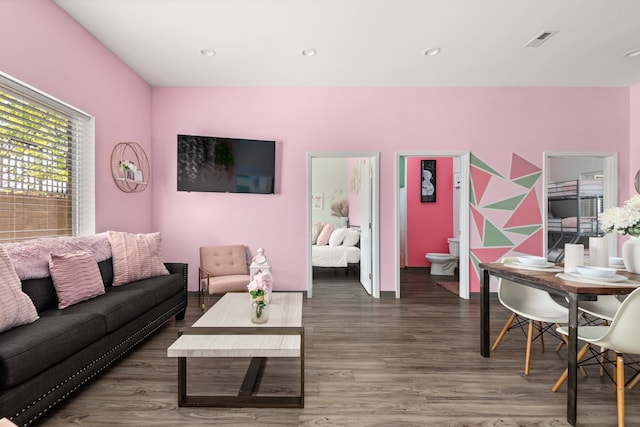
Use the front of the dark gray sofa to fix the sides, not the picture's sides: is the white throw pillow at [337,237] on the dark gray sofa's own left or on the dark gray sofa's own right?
on the dark gray sofa's own left

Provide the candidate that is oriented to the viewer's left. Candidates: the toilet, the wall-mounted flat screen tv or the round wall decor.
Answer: the toilet

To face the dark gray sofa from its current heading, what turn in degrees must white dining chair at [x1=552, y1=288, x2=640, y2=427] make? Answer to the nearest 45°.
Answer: approximately 90° to its left

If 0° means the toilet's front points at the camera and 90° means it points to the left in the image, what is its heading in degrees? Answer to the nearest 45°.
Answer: approximately 90°

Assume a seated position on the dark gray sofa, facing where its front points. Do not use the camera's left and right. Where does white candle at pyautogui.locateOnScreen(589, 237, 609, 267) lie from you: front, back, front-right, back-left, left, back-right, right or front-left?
front

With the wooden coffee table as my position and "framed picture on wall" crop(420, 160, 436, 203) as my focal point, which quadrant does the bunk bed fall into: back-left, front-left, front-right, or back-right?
front-right

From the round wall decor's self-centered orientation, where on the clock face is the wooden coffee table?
The wooden coffee table is roughly at 1 o'clock from the round wall decor.

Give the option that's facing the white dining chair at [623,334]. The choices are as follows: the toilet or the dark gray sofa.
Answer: the dark gray sofa

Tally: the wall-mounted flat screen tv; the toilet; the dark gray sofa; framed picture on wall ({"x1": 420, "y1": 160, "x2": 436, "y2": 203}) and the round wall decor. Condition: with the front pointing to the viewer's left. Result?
1

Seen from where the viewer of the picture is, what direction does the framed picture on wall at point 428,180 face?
facing the viewer

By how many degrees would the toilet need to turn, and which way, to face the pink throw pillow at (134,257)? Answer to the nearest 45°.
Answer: approximately 45° to its left

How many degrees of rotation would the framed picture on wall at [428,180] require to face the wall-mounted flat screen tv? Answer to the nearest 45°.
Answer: approximately 45° to its right

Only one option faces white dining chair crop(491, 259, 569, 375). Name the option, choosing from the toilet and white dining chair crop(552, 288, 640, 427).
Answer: white dining chair crop(552, 288, 640, 427)

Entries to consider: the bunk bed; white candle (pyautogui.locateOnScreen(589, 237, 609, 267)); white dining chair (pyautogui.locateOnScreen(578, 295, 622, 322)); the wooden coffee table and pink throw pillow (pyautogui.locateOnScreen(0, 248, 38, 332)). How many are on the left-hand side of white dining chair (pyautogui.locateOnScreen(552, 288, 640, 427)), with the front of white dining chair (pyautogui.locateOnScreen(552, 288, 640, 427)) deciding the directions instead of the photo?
2

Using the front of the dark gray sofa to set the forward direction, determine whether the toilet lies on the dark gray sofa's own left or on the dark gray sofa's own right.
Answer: on the dark gray sofa's own left

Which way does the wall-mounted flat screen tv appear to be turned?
toward the camera
